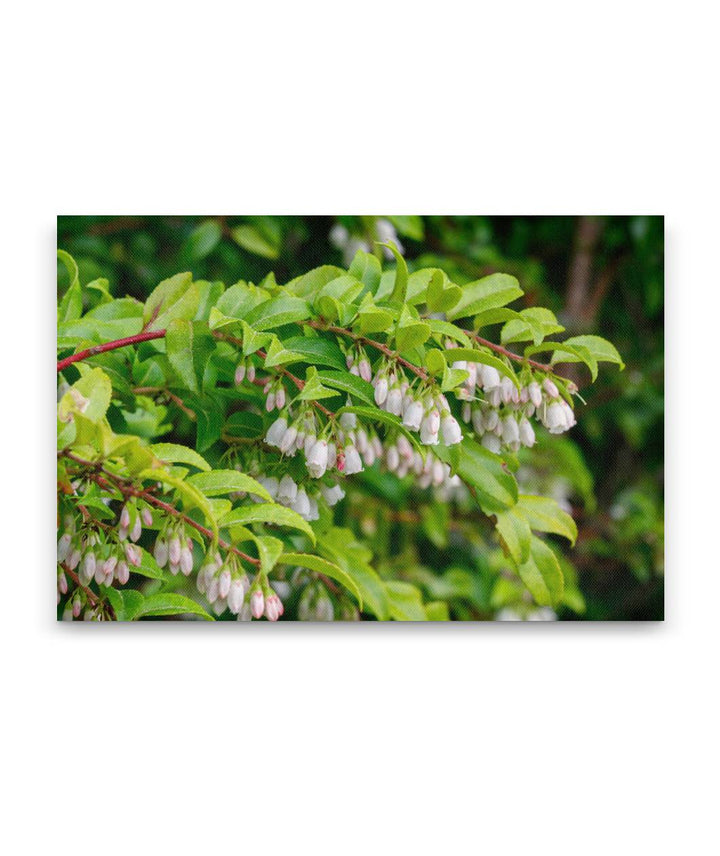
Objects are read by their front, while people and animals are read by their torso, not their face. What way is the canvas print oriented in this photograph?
toward the camera
